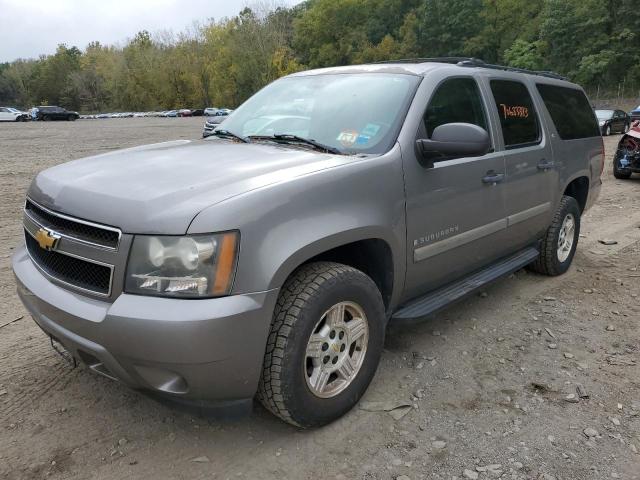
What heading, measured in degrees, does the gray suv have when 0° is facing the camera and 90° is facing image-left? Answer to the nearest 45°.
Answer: approximately 45°

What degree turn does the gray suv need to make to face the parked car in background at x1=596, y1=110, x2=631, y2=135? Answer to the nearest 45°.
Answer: approximately 180°

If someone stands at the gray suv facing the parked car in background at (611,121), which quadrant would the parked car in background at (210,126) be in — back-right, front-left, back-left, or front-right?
front-left

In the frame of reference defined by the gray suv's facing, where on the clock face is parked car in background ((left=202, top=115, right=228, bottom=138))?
The parked car in background is roughly at 4 o'clock from the gray suv.

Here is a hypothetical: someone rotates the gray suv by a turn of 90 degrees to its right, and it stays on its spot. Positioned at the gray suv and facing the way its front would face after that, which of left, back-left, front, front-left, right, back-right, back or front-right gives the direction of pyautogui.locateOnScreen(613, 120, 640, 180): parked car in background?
right
